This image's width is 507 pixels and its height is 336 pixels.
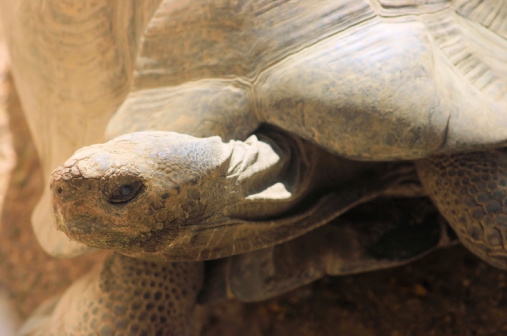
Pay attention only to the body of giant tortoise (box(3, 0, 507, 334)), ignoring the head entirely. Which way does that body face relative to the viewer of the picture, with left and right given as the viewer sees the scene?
facing the viewer and to the left of the viewer
